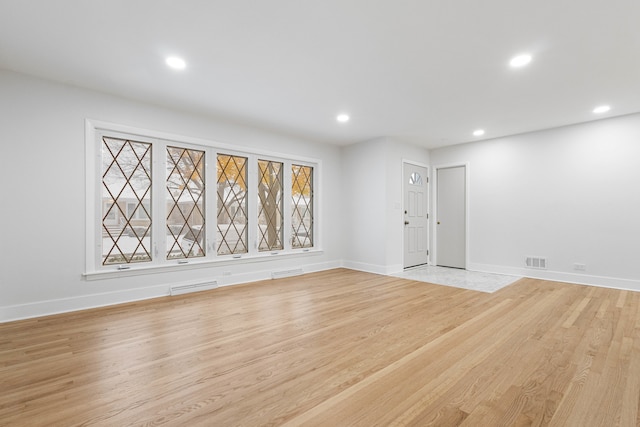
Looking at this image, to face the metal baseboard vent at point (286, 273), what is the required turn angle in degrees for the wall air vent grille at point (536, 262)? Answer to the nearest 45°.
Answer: approximately 45° to its right

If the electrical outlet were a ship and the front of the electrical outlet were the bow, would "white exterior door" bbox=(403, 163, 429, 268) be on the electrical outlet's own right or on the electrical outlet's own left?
on the electrical outlet's own right

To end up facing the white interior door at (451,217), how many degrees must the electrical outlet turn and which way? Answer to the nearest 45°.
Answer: approximately 90° to its right

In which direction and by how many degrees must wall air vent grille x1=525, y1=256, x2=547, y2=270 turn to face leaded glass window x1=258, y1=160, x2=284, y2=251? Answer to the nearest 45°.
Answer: approximately 45° to its right
